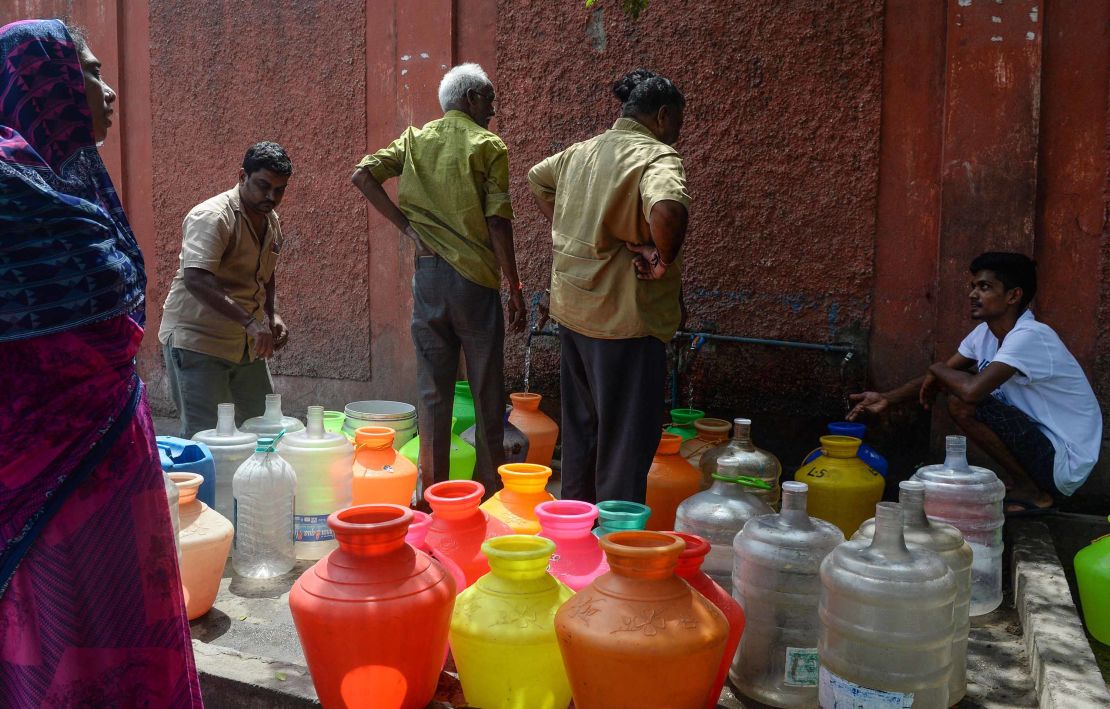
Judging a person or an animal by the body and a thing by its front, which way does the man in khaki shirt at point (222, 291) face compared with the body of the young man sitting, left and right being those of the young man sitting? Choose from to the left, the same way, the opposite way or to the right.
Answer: the opposite way

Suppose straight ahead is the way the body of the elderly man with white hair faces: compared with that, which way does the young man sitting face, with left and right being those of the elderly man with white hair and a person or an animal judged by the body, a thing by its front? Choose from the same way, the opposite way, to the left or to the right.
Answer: to the left

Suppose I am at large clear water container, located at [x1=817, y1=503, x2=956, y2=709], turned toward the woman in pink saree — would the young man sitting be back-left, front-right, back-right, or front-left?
back-right

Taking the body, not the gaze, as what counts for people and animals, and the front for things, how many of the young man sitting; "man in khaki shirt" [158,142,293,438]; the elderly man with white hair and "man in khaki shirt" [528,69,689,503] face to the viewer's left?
1

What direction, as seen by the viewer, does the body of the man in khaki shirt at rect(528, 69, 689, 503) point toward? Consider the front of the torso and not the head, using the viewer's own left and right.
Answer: facing away from the viewer and to the right of the viewer

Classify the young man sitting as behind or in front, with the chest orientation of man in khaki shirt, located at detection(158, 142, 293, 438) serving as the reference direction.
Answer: in front

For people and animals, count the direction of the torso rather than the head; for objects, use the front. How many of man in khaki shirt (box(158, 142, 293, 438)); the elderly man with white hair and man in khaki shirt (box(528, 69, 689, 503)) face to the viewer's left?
0

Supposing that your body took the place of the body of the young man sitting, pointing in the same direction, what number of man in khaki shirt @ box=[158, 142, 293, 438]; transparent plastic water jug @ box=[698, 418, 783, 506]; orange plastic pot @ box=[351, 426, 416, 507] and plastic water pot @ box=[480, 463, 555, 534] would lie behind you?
0

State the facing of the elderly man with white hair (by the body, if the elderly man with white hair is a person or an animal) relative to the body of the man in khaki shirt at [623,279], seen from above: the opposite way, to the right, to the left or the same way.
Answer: the same way

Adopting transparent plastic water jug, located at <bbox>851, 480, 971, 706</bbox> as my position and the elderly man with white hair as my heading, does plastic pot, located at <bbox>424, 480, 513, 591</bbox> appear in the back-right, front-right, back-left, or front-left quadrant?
front-left

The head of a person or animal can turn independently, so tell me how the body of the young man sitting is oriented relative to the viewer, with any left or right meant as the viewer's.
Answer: facing to the left of the viewer

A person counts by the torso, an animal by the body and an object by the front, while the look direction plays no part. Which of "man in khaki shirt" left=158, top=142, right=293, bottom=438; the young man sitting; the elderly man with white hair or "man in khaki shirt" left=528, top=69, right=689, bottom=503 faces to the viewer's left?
the young man sitting

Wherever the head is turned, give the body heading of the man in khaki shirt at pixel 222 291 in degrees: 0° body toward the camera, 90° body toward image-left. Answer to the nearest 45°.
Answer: approximately 315°

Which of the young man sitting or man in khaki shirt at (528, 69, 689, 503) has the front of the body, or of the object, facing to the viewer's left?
the young man sitting

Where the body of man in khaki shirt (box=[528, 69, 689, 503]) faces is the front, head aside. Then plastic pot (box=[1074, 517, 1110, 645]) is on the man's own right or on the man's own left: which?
on the man's own right

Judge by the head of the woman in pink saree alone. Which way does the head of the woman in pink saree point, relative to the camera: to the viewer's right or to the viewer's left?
to the viewer's right
